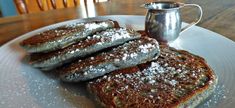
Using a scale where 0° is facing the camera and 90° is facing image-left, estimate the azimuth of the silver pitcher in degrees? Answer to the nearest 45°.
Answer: approximately 90°

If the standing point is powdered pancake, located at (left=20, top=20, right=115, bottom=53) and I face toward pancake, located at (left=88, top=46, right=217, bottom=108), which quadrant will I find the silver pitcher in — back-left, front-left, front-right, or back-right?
front-left

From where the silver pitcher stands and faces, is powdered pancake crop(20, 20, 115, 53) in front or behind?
in front
